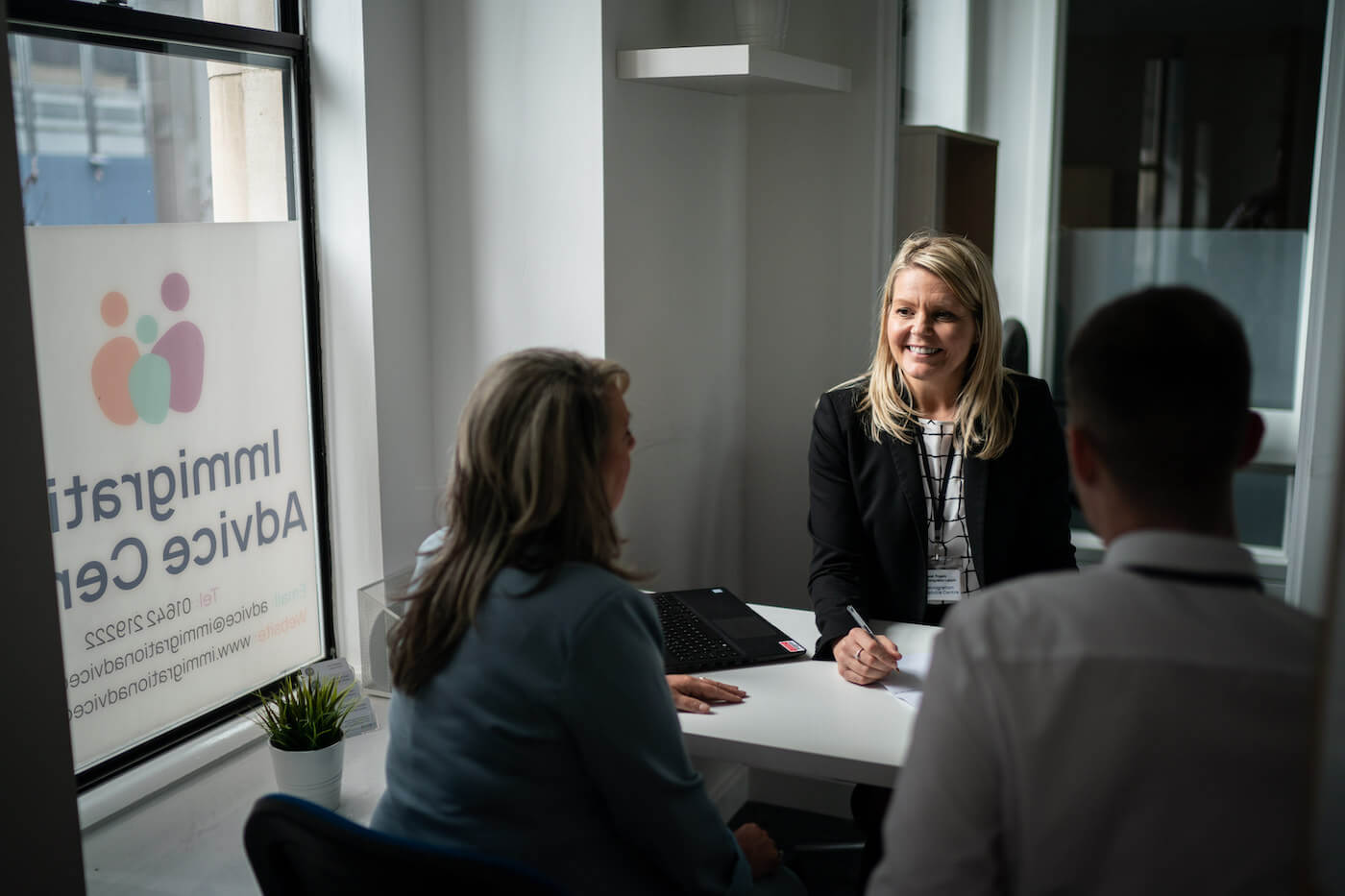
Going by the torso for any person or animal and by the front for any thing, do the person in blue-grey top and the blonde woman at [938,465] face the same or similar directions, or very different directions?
very different directions

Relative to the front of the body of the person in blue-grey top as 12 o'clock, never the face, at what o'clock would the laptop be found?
The laptop is roughly at 11 o'clock from the person in blue-grey top.

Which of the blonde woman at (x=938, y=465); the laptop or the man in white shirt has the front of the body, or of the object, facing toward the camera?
the blonde woman

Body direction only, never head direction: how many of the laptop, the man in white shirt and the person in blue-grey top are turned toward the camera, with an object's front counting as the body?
0

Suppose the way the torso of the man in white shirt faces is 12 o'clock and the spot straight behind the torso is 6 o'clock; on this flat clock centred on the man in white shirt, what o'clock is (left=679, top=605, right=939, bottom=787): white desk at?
The white desk is roughly at 11 o'clock from the man in white shirt.

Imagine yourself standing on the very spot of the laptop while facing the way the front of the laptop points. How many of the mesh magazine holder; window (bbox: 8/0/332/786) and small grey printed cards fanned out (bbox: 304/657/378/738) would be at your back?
3

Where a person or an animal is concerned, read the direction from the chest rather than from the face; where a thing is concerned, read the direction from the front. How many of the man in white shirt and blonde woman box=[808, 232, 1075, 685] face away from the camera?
1

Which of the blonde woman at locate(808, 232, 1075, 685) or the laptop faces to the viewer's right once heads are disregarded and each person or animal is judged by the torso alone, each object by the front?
the laptop

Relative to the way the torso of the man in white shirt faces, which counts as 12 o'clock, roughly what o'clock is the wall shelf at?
The wall shelf is roughly at 11 o'clock from the man in white shirt.

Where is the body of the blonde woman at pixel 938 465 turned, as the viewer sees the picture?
toward the camera

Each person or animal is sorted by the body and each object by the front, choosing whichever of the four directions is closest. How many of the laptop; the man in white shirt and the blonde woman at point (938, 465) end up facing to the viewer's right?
1

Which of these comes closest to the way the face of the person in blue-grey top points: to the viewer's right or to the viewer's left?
to the viewer's right

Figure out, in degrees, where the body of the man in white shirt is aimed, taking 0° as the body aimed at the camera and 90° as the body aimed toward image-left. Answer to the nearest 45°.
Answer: approximately 180°

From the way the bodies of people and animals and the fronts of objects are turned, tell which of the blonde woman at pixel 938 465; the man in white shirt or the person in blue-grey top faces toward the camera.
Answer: the blonde woman
